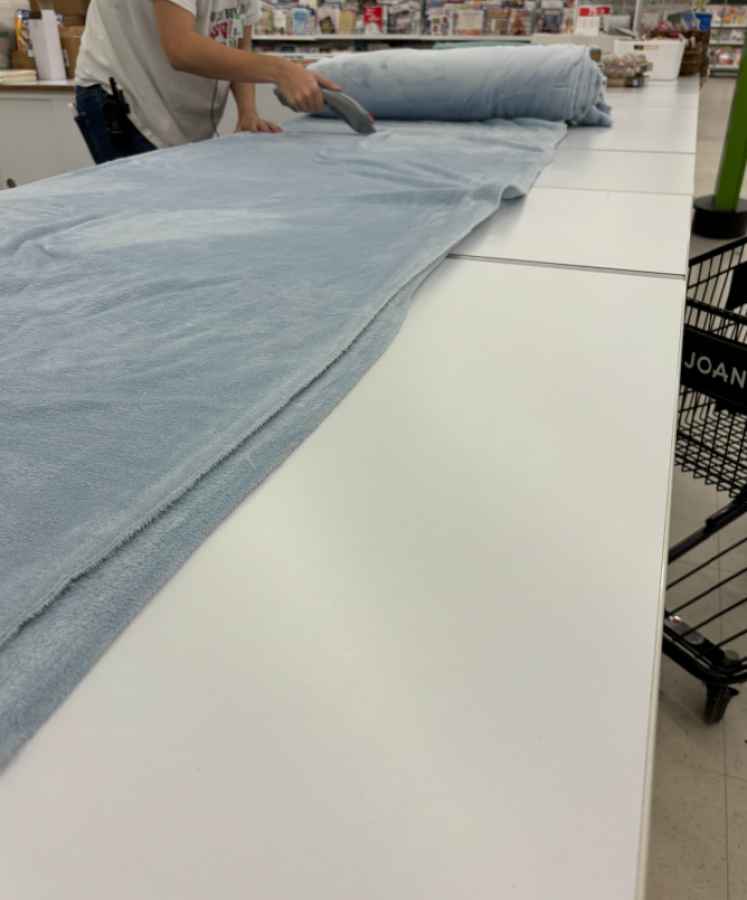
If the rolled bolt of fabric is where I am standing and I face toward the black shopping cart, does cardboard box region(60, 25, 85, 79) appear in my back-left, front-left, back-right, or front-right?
back-right

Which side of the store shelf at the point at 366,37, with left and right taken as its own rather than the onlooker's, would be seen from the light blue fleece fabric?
front

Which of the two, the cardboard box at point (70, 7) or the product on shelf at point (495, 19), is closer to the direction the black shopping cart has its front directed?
the cardboard box

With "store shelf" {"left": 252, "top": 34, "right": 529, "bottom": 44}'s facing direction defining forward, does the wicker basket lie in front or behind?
in front

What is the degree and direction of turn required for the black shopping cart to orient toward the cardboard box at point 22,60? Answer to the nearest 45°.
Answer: approximately 90° to its right

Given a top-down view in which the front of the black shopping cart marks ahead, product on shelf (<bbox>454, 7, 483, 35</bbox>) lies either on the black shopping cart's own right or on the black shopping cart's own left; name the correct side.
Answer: on the black shopping cart's own right

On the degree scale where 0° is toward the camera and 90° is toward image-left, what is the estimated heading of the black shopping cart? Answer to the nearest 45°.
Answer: approximately 45°

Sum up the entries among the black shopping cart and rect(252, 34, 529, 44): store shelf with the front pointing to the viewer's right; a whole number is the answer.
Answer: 0

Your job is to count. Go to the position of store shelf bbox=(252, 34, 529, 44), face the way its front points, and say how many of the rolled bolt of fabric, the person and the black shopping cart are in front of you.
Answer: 3

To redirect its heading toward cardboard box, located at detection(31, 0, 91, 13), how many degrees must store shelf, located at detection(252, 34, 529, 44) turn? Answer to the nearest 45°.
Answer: approximately 45° to its right

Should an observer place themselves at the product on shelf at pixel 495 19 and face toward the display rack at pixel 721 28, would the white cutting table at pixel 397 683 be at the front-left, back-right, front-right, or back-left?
back-right

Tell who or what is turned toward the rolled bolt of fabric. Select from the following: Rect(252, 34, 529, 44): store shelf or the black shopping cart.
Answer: the store shelf
